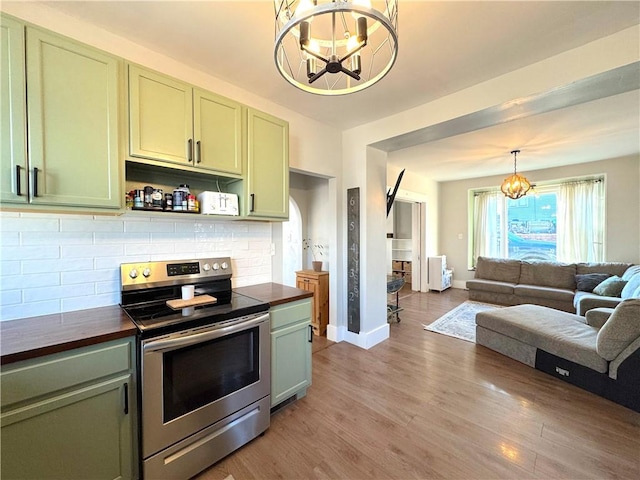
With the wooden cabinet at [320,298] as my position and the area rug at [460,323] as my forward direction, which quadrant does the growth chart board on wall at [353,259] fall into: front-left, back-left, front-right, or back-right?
front-right

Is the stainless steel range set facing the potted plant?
no

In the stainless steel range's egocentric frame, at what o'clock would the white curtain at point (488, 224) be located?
The white curtain is roughly at 10 o'clock from the stainless steel range.

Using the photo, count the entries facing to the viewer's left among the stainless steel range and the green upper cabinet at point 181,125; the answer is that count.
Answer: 0

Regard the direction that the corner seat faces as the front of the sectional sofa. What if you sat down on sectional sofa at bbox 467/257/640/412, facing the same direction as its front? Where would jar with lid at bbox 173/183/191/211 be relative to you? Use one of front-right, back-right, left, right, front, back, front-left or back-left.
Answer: front

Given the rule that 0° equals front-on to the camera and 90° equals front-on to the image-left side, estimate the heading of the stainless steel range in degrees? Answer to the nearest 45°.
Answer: approximately 315°

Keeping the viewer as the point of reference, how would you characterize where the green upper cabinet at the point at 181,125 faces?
facing the viewer and to the right of the viewer

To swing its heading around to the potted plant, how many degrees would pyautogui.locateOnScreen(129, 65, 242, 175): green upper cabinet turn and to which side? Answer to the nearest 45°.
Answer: approximately 90° to its left

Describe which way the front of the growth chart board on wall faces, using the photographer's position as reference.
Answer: facing the viewer and to the left of the viewer

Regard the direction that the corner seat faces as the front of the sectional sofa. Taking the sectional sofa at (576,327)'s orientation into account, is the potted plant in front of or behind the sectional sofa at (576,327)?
in front

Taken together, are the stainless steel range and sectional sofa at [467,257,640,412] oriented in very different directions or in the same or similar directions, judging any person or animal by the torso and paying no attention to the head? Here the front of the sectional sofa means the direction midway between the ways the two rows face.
very different directions

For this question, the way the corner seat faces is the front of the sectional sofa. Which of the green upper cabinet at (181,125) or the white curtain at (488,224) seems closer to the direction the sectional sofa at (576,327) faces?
the green upper cabinet

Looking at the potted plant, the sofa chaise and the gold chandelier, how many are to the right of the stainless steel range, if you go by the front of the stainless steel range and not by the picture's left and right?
0

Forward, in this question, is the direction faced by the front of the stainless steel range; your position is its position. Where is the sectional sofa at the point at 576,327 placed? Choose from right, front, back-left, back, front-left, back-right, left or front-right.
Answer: front-left

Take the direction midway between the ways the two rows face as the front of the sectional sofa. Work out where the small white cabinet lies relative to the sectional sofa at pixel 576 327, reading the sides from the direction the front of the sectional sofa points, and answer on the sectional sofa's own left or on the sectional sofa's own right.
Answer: on the sectional sofa's own right
